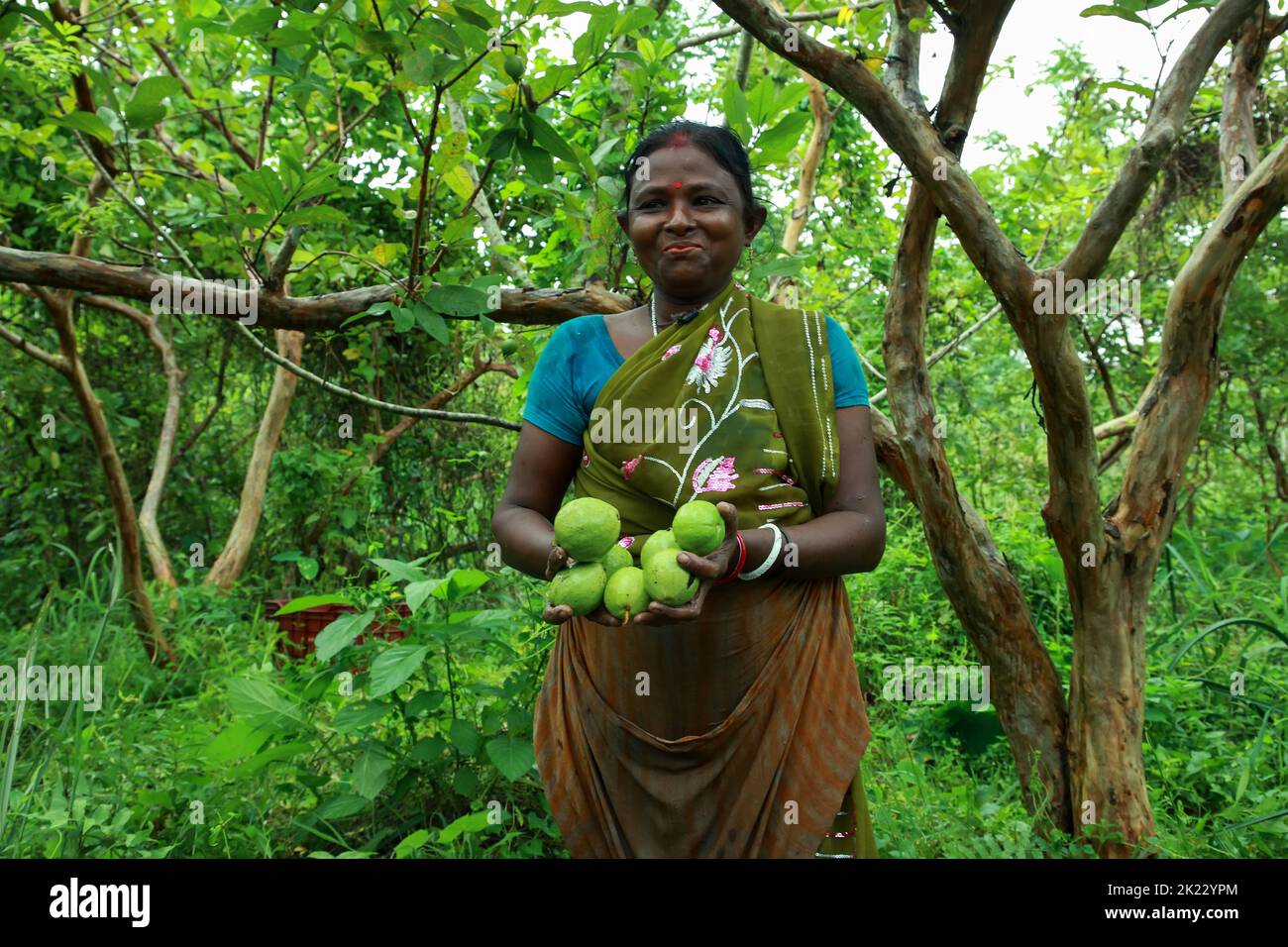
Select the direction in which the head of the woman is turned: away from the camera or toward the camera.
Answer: toward the camera

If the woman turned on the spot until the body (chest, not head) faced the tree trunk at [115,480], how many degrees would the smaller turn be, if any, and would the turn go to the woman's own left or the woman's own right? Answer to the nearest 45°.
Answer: approximately 135° to the woman's own right

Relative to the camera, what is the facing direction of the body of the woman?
toward the camera

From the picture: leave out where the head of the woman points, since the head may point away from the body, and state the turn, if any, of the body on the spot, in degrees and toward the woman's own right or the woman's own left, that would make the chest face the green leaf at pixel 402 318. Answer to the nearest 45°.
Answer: approximately 135° to the woman's own right
